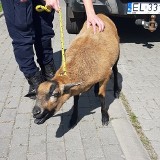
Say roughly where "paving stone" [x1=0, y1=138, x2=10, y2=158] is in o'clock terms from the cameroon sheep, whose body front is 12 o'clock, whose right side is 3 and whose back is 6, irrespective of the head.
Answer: The paving stone is roughly at 1 o'clock from the cameroon sheep.

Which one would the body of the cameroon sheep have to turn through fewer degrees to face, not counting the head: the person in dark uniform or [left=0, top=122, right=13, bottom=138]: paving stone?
the paving stone

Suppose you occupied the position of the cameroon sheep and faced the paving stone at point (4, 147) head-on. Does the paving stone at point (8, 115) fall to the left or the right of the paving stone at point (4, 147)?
right

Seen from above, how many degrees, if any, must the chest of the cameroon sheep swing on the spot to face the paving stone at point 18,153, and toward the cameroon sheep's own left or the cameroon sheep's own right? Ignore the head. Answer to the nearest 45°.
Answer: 0° — it already faces it

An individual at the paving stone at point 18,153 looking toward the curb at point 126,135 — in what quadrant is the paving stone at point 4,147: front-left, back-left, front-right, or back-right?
back-left

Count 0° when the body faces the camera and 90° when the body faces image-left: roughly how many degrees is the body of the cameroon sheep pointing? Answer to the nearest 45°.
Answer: approximately 45°
